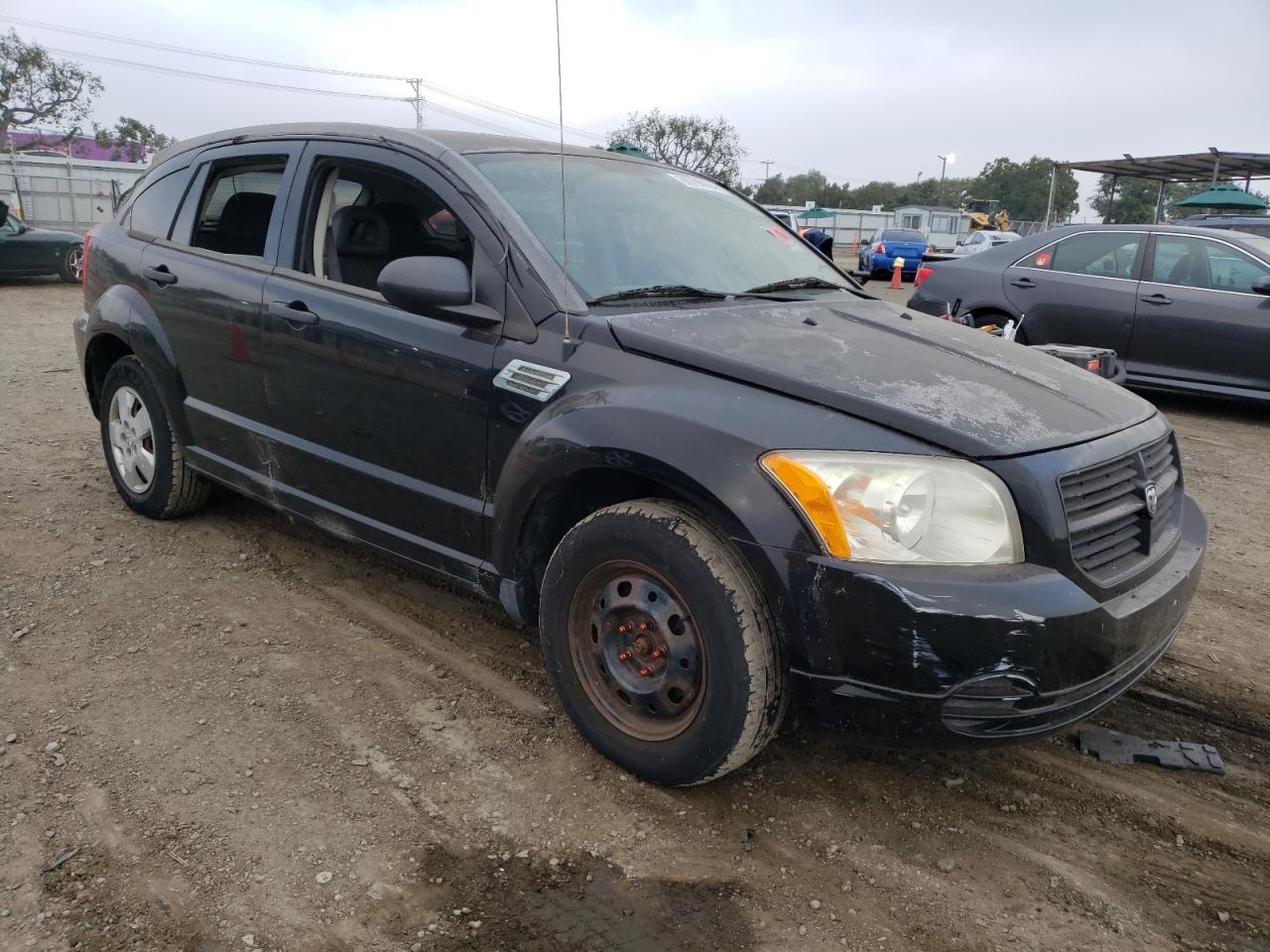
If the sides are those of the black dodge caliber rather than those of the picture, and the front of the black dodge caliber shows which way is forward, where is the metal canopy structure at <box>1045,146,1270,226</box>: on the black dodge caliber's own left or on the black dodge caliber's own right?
on the black dodge caliber's own left

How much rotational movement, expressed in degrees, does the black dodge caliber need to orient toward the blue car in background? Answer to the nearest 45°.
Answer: approximately 135° to its left

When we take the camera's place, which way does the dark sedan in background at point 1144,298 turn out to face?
facing to the right of the viewer

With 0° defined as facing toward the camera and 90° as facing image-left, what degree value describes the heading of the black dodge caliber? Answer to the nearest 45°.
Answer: approximately 315°

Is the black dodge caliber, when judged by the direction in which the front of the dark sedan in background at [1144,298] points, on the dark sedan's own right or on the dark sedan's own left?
on the dark sedan's own right

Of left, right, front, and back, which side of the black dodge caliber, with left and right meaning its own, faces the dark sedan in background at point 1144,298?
left

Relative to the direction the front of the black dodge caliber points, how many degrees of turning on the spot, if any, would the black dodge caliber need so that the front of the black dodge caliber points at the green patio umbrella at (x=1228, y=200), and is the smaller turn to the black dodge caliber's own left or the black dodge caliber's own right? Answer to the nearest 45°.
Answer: approximately 90° to the black dodge caliber's own left
